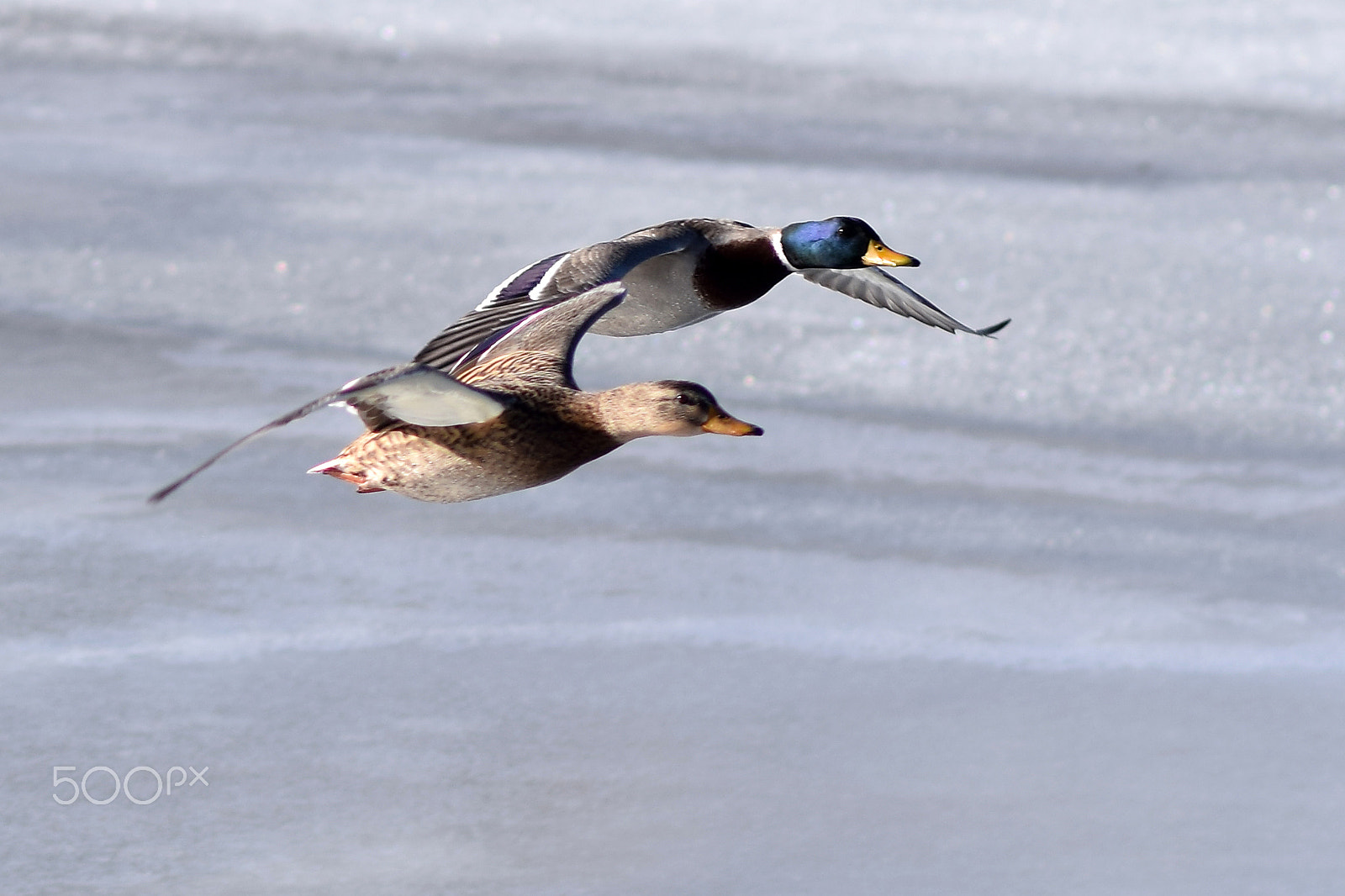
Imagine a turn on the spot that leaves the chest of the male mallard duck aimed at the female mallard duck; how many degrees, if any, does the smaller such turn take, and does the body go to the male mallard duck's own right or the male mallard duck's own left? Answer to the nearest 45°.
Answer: approximately 90° to the male mallard duck's own right

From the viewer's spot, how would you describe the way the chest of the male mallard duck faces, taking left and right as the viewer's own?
facing the viewer and to the right of the viewer
